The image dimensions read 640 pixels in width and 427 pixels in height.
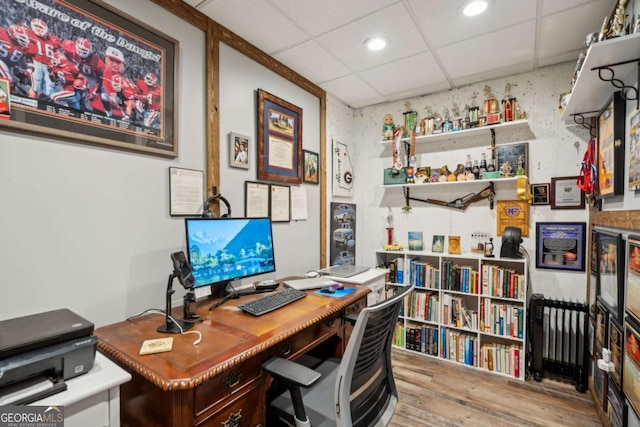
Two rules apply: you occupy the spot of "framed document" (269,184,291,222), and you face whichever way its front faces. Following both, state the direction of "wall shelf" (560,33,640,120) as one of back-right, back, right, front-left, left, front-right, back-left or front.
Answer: front

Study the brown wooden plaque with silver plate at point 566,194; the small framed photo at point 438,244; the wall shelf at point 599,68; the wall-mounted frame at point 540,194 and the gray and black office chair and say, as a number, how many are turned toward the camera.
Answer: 3

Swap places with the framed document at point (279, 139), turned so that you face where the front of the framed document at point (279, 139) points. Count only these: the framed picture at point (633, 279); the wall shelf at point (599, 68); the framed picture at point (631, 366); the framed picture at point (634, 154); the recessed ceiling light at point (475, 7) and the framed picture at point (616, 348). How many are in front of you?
6

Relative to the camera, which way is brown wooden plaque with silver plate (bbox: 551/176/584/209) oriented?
toward the camera

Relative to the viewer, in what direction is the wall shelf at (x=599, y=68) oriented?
to the viewer's left

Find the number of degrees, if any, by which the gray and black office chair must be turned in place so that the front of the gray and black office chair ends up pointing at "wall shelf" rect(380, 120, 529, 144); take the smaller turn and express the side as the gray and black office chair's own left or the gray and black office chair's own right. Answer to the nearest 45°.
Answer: approximately 90° to the gray and black office chair's own right

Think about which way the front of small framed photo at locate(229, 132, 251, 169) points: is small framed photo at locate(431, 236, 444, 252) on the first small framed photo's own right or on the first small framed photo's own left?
on the first small framed photo's own left

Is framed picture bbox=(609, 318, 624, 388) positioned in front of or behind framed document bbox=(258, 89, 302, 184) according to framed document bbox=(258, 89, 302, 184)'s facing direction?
in front

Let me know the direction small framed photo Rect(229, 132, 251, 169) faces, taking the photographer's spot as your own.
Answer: facing the viewer and to the right of the viewer

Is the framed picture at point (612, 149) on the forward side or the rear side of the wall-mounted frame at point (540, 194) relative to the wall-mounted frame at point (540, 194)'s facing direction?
on the forward side

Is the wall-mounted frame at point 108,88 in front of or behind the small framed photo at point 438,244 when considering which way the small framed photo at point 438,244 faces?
in front

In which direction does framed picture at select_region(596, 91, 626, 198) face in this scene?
to the viewer's left

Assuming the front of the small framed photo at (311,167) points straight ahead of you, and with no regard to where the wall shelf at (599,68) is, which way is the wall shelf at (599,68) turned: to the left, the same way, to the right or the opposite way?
the opposite way

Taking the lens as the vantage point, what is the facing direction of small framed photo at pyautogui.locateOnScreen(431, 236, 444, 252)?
facing the viewer
